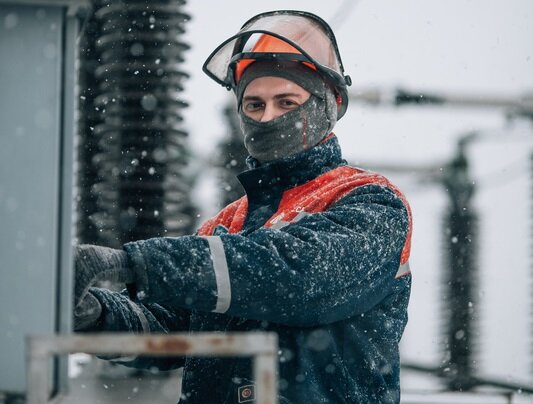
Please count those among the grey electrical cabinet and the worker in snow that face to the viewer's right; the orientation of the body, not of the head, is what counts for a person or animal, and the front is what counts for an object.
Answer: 1

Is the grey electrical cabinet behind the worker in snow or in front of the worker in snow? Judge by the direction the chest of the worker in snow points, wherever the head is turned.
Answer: in front

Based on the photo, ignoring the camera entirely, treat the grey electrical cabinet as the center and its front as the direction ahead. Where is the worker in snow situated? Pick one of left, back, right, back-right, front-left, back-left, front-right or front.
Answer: front-left

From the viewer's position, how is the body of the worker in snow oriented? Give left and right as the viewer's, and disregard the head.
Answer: facing the viewer and to the left of the viewer

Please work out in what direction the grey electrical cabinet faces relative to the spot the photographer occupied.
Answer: facing to the right of the viewer

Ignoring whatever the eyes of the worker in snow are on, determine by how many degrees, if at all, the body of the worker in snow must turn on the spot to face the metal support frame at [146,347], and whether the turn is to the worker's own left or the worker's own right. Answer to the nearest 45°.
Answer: approximately 45° to the worker's own left
